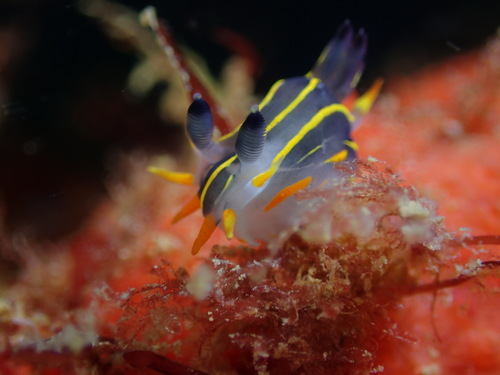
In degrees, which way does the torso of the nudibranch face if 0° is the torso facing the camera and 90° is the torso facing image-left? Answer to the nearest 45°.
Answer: approximately 45°
